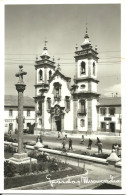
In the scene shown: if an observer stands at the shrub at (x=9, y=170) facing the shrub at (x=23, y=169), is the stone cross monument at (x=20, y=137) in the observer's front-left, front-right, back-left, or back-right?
front-left

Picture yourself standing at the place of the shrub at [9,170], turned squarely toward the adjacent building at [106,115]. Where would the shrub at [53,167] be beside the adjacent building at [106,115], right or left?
right

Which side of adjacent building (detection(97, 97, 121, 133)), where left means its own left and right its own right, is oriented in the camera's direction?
front

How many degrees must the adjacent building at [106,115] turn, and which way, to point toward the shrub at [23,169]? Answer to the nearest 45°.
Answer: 0° — it already faces it

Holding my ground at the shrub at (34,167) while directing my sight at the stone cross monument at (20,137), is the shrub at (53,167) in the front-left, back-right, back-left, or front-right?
back-right

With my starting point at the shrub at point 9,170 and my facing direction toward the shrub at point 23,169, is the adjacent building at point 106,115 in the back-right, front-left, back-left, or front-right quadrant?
front-left

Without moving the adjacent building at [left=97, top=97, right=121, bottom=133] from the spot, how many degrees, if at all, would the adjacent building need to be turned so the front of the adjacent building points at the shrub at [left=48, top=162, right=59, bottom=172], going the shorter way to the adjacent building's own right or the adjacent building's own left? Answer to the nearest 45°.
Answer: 0° — it already faces it

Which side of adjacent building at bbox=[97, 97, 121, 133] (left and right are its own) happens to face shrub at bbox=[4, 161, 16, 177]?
front

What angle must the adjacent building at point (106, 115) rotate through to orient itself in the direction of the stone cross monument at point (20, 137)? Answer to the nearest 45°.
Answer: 0° — it already faces it

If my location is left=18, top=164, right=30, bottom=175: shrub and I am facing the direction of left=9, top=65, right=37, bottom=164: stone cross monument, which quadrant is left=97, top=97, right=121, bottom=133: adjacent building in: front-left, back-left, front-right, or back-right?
front-right

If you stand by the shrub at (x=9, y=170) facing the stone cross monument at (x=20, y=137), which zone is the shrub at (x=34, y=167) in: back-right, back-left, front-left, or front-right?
front-right
